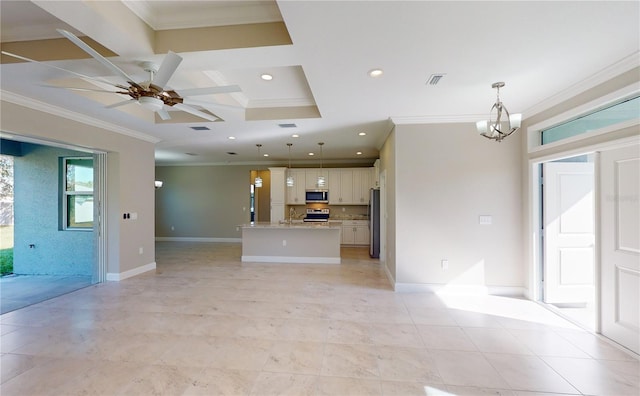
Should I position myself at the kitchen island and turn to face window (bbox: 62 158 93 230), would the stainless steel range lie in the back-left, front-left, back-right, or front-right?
back-right

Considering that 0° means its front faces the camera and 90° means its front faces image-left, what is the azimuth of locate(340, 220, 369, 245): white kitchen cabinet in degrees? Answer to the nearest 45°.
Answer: approximately 0°
